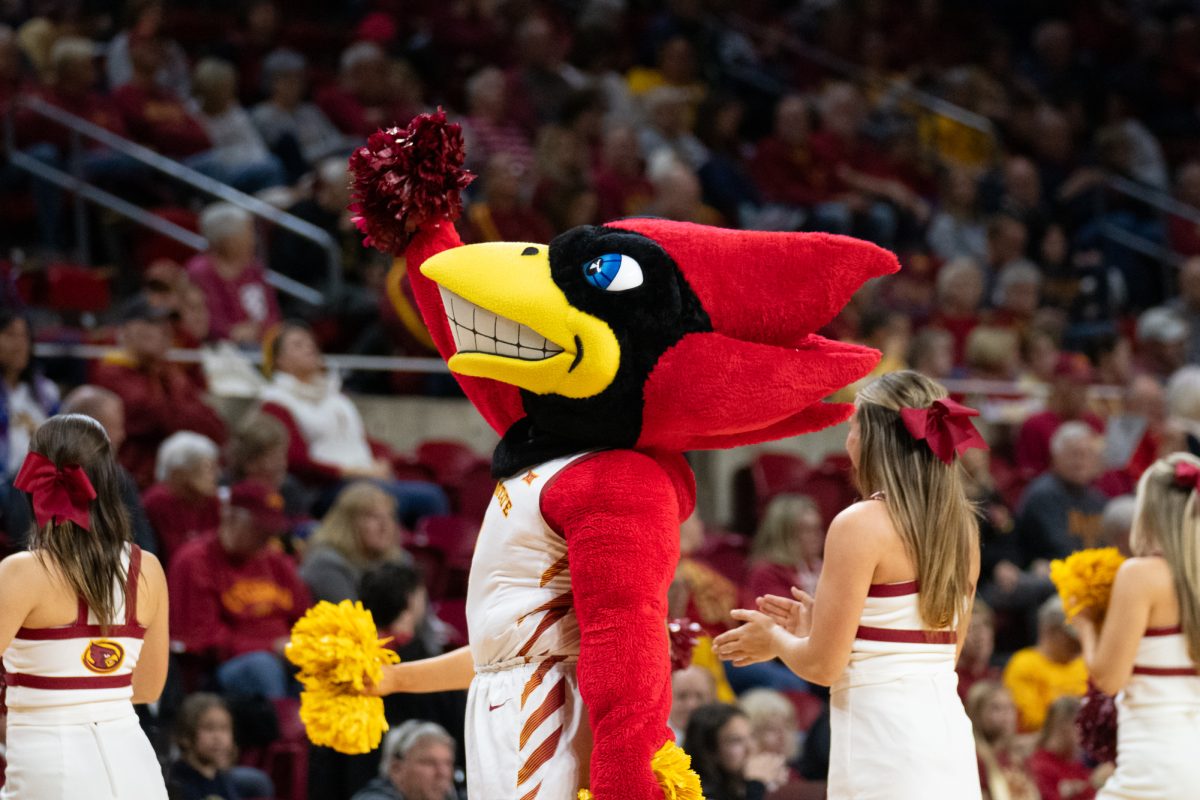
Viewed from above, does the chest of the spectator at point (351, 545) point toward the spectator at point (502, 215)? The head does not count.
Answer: no

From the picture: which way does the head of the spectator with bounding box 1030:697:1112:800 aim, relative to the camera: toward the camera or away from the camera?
toward the camera

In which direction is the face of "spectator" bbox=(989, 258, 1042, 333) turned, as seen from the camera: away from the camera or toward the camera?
toward the camera

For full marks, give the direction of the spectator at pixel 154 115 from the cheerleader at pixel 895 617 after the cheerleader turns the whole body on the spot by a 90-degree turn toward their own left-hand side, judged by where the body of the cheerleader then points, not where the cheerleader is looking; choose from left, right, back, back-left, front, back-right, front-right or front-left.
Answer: right

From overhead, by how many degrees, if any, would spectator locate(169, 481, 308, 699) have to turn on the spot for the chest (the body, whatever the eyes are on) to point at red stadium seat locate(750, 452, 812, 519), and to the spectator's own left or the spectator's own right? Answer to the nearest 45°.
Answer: approximately 90° to the spectator's own left

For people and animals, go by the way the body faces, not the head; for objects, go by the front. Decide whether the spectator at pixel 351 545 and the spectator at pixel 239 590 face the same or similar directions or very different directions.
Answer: same or similar directions

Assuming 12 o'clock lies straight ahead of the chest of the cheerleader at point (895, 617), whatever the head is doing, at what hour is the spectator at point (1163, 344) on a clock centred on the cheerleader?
The spectator is roughly at 2 o'clock from the cheerleader.

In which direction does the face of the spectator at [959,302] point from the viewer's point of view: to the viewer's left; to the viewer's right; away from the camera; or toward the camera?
toward the camera

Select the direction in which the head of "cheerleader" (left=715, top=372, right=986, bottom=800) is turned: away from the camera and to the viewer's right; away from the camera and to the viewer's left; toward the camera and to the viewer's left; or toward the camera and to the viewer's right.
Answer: away from the camera and to the viewer's left

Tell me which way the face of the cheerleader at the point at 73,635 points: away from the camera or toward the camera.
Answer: away from the camera

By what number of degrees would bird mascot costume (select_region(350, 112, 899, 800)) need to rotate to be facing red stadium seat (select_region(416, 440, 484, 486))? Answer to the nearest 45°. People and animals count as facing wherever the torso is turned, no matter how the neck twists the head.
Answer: approximately 90° to its right

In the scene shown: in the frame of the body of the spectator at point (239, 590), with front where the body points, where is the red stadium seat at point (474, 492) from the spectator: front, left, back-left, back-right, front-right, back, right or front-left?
left

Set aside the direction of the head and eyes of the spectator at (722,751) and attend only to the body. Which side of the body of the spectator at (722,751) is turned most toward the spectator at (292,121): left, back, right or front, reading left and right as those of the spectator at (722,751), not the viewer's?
back

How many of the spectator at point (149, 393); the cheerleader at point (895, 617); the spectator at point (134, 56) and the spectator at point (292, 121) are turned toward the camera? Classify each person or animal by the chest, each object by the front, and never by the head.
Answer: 3

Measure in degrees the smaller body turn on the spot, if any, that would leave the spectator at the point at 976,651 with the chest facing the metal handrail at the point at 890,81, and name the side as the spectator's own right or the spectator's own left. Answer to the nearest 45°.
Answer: approximately 135° to the spectator's own right

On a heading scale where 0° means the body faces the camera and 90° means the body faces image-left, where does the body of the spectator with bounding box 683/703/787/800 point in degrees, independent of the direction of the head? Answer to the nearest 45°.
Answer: approximately 315°

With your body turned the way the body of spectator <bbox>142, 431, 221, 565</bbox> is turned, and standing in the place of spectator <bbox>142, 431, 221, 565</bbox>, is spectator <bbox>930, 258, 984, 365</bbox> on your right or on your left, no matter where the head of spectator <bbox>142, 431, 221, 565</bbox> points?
on your left

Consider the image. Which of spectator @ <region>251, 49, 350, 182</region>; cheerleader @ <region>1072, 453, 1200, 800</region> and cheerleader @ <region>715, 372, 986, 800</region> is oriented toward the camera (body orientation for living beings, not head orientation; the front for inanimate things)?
the spectator

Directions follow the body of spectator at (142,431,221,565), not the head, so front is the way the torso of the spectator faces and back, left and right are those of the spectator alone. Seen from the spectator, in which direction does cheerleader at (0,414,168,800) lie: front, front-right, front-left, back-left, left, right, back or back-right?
front-right
